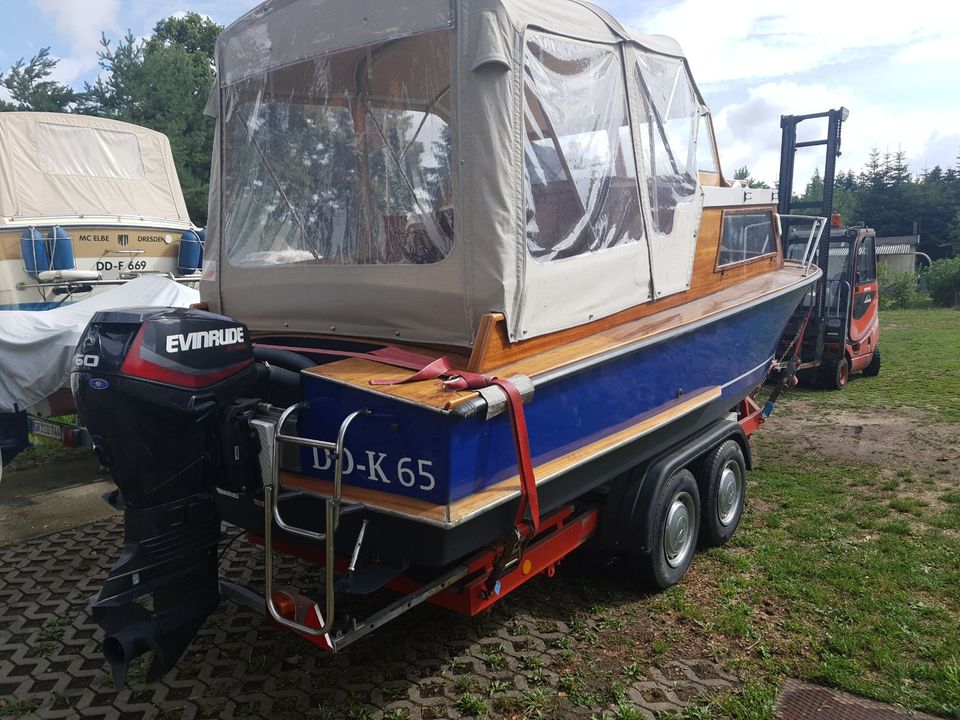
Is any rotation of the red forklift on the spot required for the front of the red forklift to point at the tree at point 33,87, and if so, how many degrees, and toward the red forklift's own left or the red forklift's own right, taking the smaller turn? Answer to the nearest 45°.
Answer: approximately 45° to the red forklift's own right

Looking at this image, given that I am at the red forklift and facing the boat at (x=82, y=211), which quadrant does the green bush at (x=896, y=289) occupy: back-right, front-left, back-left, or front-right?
back-right

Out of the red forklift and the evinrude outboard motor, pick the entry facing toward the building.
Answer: the evinrude outboard motor

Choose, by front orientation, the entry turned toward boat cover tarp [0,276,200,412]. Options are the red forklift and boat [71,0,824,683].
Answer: the red forklift

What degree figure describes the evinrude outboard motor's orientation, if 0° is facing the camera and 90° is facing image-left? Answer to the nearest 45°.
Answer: approximately 225°

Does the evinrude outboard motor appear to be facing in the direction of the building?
yes

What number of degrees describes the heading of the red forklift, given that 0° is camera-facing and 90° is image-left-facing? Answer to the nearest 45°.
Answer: approximately 45°

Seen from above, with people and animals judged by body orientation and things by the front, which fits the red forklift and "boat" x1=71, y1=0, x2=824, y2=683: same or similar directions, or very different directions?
very different directions

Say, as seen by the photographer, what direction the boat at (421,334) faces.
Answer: facing away from the viewer and to the right of the viewer

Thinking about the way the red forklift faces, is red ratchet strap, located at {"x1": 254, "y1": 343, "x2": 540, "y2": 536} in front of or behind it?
in front

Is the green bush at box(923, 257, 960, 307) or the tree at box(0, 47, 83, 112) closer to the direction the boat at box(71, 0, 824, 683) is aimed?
the green bush

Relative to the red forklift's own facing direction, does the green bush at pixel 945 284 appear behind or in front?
behind

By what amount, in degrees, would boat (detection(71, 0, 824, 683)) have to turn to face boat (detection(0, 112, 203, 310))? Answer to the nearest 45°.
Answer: approximately 90° to its left
